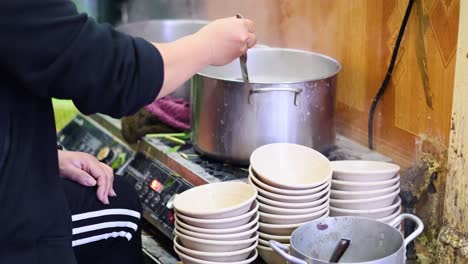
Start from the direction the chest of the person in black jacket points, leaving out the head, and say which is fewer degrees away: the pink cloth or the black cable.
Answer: the black cable

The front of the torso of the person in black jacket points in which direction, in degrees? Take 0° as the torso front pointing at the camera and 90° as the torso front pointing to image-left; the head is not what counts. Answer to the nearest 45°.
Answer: approximately 270°

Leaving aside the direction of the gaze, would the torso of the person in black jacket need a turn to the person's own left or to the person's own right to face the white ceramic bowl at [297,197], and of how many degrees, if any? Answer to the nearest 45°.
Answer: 0° — they already face it

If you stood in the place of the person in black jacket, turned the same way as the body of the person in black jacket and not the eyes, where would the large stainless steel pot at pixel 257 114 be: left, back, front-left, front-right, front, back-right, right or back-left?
front-left
